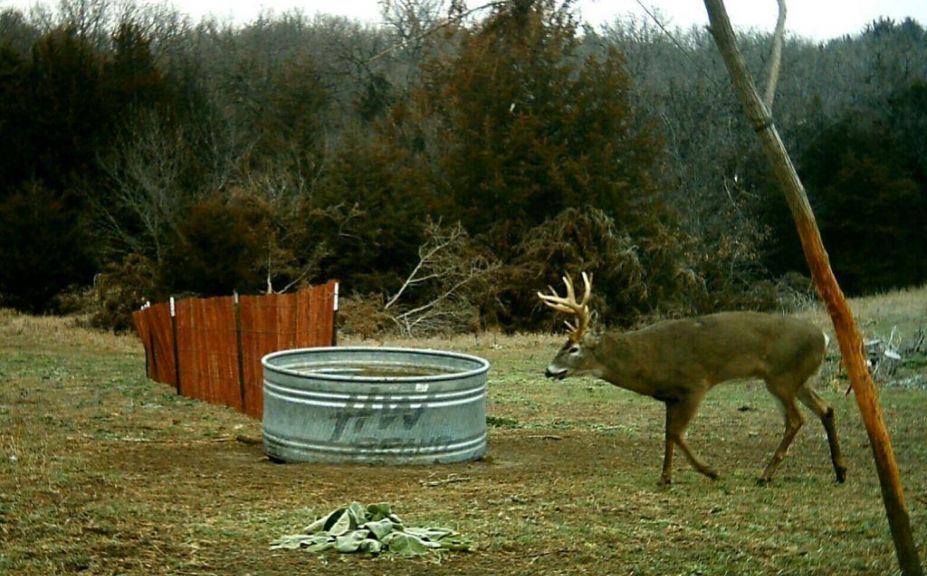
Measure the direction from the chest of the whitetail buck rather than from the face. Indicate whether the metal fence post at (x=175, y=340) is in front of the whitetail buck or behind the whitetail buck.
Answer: in front

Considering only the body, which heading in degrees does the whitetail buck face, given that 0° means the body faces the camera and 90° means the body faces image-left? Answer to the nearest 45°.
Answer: approximately 90°

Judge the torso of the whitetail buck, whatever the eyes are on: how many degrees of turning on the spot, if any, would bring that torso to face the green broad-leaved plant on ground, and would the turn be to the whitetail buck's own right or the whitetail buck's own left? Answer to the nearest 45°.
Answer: approximately 45° to the whitetail buck's own left

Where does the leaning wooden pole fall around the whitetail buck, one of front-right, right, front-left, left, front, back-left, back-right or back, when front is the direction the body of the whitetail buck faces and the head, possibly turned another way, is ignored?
left

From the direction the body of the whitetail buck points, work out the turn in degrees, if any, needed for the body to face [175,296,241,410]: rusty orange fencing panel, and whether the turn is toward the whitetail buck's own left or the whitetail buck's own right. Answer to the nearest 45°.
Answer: approximately 45° to the whitetail buck's own right

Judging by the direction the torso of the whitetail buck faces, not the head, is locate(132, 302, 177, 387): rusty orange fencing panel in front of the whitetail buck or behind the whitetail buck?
in front

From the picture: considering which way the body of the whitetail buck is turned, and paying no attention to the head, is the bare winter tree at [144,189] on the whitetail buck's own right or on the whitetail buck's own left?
on the whitetail buck's own right

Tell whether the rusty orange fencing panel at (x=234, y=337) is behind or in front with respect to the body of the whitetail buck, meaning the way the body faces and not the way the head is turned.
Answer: in front

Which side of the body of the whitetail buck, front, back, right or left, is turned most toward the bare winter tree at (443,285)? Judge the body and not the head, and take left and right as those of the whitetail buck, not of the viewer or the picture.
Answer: right

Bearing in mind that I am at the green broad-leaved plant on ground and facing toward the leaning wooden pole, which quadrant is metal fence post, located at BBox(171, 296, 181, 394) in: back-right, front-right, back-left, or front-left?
back-left
